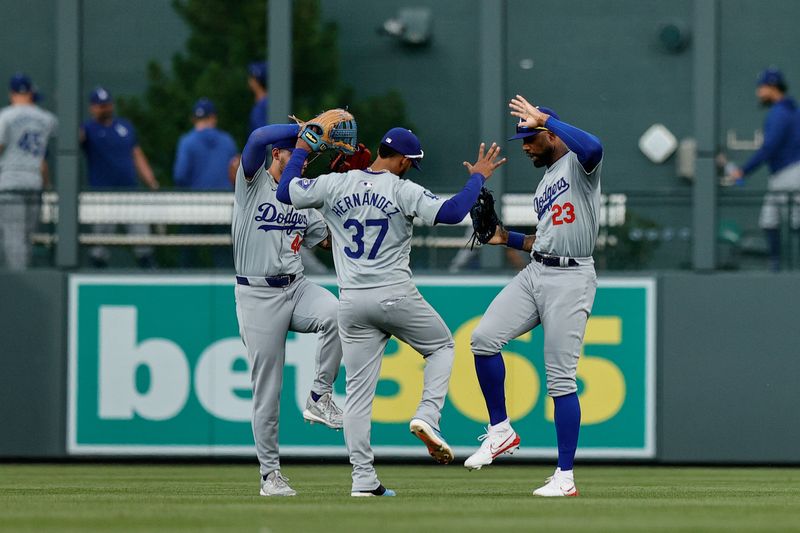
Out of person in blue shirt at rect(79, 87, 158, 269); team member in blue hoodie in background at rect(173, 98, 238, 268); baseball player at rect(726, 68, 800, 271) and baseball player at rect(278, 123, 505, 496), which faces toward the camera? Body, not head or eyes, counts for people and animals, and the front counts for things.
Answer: the person in blue shirt

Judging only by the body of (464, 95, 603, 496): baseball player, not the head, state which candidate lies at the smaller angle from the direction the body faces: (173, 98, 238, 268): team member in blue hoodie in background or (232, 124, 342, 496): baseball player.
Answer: the baseball player

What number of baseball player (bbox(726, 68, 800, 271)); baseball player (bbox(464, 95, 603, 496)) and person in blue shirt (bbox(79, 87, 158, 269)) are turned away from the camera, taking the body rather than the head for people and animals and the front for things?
0

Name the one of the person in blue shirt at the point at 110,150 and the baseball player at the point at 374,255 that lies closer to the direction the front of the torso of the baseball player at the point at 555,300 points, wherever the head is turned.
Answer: the baseball player

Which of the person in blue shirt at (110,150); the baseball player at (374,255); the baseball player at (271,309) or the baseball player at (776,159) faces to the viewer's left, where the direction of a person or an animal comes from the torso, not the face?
the baseball player at (776,159)

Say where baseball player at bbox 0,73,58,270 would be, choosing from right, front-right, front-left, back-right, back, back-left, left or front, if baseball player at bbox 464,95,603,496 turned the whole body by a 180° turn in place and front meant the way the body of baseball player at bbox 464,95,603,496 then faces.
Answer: left

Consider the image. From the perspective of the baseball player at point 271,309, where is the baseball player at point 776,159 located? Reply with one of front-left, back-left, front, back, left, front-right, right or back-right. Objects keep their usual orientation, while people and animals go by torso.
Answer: left

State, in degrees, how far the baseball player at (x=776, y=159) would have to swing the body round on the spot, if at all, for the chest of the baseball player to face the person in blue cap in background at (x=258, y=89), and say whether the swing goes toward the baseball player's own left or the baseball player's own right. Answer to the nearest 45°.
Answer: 0° — they already face them

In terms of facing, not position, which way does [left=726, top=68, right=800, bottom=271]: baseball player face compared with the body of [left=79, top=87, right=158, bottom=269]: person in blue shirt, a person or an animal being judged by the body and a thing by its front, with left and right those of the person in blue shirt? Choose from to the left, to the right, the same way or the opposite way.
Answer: to the right

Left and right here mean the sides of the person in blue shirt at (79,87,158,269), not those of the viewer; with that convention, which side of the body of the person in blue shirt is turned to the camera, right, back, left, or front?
front

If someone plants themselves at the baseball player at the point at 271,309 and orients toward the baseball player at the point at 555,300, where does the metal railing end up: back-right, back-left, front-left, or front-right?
front-left

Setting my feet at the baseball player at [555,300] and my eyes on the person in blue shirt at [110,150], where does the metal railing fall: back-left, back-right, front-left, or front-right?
front-right

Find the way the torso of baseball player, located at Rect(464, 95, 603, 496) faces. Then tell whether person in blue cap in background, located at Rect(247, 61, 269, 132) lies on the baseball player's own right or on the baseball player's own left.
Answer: on the baseball player's own right

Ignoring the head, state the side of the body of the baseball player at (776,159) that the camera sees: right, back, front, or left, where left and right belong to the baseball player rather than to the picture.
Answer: left

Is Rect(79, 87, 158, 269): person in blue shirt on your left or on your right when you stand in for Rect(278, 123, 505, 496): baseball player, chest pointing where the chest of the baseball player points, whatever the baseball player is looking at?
on your left

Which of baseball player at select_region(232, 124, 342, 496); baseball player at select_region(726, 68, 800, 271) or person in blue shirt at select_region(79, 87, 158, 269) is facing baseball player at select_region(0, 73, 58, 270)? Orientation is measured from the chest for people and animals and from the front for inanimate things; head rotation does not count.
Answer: baseball player at select_region(726, 68, 800, 271)

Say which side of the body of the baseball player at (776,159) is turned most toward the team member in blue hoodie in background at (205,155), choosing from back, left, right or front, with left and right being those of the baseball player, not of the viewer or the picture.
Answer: front

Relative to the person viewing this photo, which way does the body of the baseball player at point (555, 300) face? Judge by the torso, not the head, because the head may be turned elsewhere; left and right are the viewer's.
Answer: facing the viewer and to the left of the viewer

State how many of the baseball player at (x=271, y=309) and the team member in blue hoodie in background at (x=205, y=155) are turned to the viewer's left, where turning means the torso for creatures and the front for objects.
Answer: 0

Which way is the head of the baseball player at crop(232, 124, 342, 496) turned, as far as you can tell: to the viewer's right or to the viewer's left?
to the viewer's right
